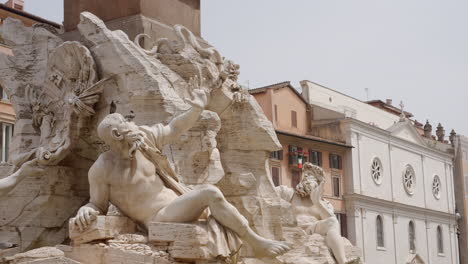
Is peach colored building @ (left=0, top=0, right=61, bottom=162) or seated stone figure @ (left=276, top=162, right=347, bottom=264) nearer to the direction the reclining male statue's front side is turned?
the seated stone figure

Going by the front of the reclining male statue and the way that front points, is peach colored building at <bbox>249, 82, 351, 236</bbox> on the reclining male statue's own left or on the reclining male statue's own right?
on the reclining male statue's own left

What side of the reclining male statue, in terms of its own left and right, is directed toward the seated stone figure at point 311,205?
left

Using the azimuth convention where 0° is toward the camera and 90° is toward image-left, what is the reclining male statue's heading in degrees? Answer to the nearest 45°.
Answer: approximately 315°
